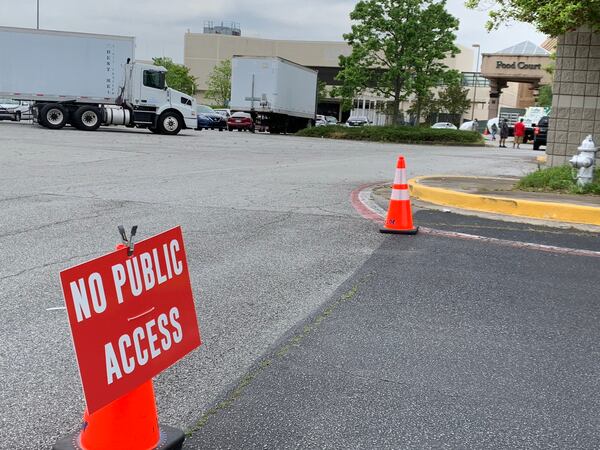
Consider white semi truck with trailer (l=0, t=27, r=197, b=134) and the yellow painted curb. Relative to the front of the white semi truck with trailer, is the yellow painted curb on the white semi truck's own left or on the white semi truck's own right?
on the white semi truck's own right

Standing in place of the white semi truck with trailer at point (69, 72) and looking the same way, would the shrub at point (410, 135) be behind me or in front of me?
in front

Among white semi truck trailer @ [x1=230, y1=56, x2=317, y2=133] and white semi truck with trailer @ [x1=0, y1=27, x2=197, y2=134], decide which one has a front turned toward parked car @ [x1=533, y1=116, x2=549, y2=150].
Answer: white semi truck with trailer @ [x1=0, y1=27, x2=197, y2=134]

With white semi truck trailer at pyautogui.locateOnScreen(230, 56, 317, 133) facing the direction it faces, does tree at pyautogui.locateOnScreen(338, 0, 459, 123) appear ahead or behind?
behind

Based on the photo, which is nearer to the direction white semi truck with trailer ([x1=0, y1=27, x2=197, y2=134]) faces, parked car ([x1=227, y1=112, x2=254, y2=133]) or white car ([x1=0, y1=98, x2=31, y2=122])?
the parked car

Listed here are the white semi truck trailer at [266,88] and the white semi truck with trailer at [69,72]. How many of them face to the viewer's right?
1

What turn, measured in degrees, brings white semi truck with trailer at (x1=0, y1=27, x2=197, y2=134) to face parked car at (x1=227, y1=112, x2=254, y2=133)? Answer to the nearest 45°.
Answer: approximately 45° to its left

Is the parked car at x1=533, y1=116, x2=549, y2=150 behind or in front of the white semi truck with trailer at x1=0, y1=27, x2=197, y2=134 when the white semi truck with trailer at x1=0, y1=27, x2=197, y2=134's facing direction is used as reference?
in front

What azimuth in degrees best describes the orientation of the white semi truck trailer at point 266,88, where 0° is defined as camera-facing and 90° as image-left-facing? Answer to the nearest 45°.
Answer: approximately 45°

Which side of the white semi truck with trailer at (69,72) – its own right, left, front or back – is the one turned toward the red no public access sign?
right

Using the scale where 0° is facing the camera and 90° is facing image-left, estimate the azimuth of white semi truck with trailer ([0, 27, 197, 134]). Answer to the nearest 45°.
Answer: approximately 270°
